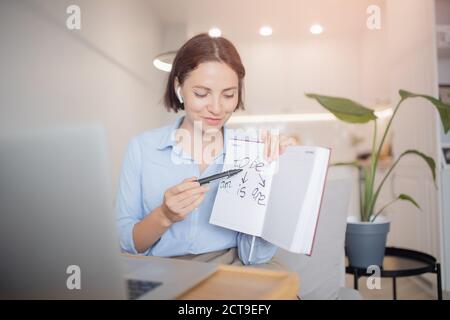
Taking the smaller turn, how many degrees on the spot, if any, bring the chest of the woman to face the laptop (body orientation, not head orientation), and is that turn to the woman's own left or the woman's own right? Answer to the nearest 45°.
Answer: approximately 45° to the woman's own right

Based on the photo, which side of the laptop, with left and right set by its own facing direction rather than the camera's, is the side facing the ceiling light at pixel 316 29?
front

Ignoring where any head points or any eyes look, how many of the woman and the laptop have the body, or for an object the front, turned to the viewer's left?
0

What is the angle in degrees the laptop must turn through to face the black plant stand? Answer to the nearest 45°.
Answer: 0° — it already faces it

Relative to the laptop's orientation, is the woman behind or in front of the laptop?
in front

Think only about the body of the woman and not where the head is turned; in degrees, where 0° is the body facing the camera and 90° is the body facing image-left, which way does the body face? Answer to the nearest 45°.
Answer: approximately 315°

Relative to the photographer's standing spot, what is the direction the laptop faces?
facing away from the viewer and to the right of the viewer
